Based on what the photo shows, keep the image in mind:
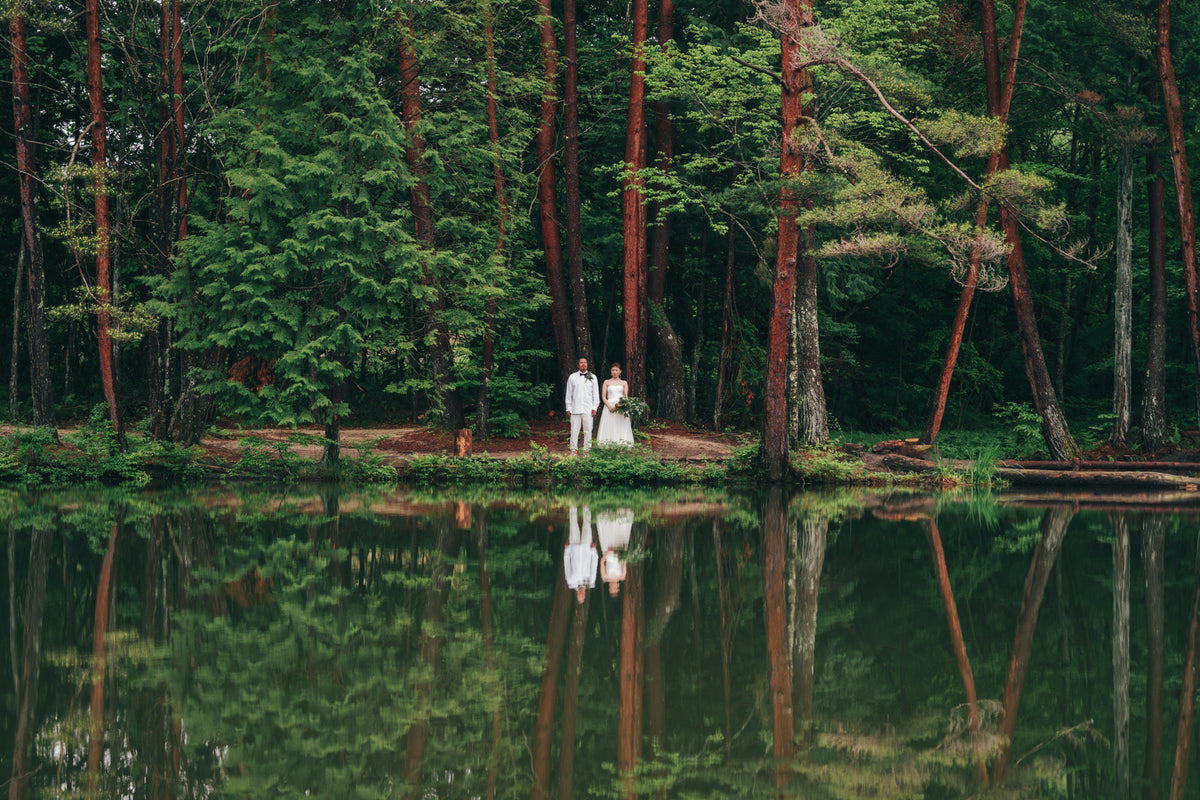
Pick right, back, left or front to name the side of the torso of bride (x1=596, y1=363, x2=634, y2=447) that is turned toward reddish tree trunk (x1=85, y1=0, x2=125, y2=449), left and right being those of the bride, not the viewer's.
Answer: right

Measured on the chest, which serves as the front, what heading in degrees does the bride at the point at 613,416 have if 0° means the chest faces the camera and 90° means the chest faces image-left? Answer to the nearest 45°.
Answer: approximately 0°

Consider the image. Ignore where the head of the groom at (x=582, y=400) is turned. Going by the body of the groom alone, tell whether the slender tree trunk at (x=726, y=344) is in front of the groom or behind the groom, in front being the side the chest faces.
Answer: behind

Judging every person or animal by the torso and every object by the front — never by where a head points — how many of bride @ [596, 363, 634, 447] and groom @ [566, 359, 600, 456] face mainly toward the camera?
2

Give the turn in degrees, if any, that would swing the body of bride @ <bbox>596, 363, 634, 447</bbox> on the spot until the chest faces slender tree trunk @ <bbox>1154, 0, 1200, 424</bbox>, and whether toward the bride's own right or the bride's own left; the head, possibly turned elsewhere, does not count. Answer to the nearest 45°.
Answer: approximately 90° to the bride's own left

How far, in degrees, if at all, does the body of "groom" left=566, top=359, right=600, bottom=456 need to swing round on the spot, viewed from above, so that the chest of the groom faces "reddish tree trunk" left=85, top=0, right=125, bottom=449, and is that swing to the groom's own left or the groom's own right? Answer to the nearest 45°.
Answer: approximately 90° to the groom's own right

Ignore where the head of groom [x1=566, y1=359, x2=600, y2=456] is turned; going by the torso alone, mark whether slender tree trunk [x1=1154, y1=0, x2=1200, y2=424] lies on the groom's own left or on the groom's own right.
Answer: on the groom's own left

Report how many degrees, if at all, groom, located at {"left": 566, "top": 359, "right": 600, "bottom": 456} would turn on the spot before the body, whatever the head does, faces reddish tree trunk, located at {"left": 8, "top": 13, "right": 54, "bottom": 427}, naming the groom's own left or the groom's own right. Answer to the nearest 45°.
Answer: approximately 90° to the groom's own right

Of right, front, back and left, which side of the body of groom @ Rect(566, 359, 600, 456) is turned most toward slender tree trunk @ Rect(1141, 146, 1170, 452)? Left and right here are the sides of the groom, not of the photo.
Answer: left
